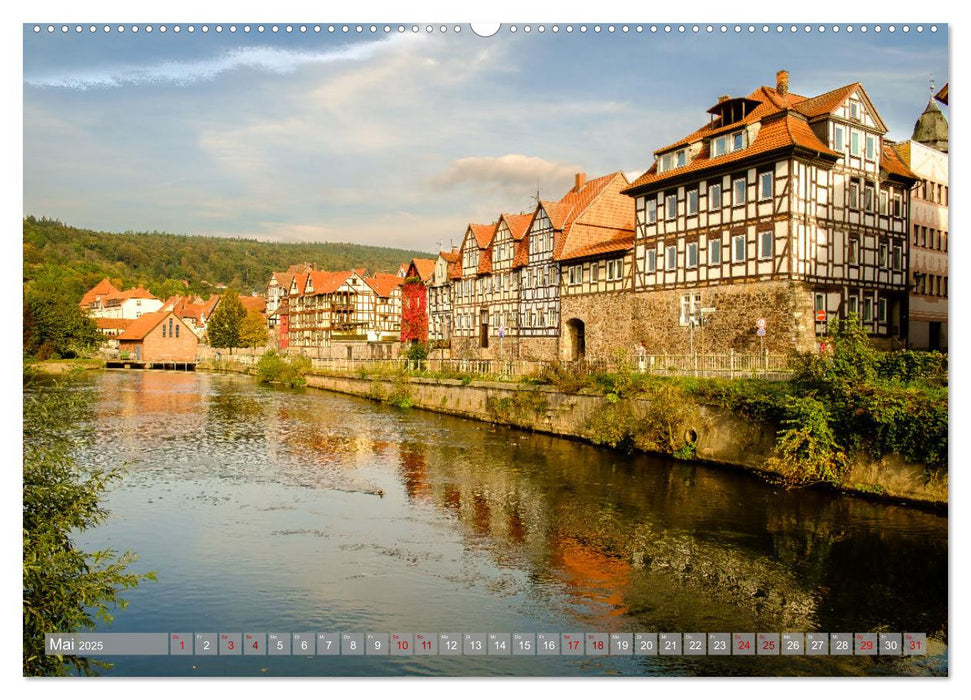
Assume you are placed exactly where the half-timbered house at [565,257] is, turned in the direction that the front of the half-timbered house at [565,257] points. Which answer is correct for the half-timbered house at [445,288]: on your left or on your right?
on your right

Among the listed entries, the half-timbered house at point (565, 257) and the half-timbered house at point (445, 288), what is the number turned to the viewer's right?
0

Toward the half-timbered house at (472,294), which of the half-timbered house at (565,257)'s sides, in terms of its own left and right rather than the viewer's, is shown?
right

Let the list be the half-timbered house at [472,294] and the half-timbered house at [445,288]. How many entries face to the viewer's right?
0

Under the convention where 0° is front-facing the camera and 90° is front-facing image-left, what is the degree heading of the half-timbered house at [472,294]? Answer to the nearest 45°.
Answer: approximately 45°

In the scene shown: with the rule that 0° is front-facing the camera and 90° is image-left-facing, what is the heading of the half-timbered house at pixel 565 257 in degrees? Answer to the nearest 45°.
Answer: approximately 45°
